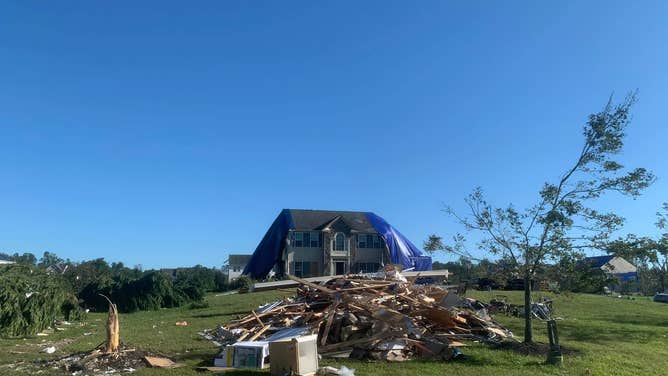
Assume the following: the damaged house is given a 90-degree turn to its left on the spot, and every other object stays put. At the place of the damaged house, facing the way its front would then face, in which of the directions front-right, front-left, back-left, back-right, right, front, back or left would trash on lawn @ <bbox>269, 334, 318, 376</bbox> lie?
right

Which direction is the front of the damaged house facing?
toward the camera

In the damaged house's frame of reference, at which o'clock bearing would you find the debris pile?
The debris pile is roughly at 12 o'clock from the damaged house.

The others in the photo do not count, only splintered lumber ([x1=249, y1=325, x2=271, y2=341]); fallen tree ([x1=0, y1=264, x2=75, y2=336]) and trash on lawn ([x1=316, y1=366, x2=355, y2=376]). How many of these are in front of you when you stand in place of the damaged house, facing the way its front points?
3

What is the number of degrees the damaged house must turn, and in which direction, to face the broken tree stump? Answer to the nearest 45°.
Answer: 0° — it already faces it

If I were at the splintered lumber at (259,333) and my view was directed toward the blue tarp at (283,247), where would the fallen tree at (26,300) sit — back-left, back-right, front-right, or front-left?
front-left

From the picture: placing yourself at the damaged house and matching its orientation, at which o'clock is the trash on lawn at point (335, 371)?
The trash on lawn is roughly at 12 o'clock from the damaged house.

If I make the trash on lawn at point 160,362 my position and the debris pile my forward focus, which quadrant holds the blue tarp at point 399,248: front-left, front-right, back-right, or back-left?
front-left

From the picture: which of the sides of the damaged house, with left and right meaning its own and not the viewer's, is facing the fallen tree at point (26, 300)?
front

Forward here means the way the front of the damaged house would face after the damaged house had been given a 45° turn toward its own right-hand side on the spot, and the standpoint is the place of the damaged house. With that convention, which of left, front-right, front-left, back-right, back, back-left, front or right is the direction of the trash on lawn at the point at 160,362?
front-left

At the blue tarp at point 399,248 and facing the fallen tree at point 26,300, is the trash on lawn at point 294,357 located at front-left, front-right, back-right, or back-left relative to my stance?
front-left

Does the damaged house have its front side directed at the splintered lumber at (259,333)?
yes
